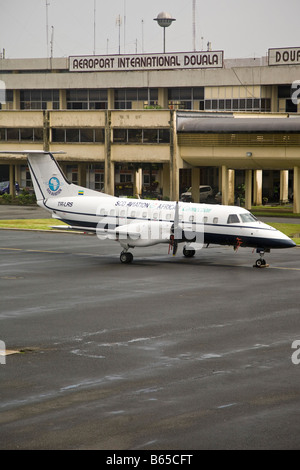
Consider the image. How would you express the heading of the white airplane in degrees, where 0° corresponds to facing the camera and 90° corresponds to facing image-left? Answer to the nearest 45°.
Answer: approximately 315°
